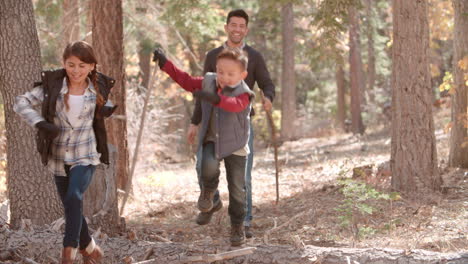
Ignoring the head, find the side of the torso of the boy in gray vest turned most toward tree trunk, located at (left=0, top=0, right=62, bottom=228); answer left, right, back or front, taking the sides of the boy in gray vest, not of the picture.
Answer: right

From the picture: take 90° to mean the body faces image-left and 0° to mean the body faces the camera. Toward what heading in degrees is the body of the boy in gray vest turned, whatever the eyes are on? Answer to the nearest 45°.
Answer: approximately 45°

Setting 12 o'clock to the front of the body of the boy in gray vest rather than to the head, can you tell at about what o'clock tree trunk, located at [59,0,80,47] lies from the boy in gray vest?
The tree trunk is roughly at 4 o'clock from the boy in gray vest.

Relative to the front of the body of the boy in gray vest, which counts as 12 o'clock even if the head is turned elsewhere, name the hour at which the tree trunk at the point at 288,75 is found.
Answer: The tree trunk is roughly at 5 o'clock from the boy in gray vest.

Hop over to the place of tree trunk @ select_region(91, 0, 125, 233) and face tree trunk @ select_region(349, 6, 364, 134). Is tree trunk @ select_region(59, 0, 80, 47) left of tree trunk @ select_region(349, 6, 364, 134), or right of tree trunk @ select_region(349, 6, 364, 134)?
left

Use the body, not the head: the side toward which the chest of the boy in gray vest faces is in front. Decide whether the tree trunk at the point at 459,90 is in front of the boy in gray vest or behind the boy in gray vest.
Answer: behind
